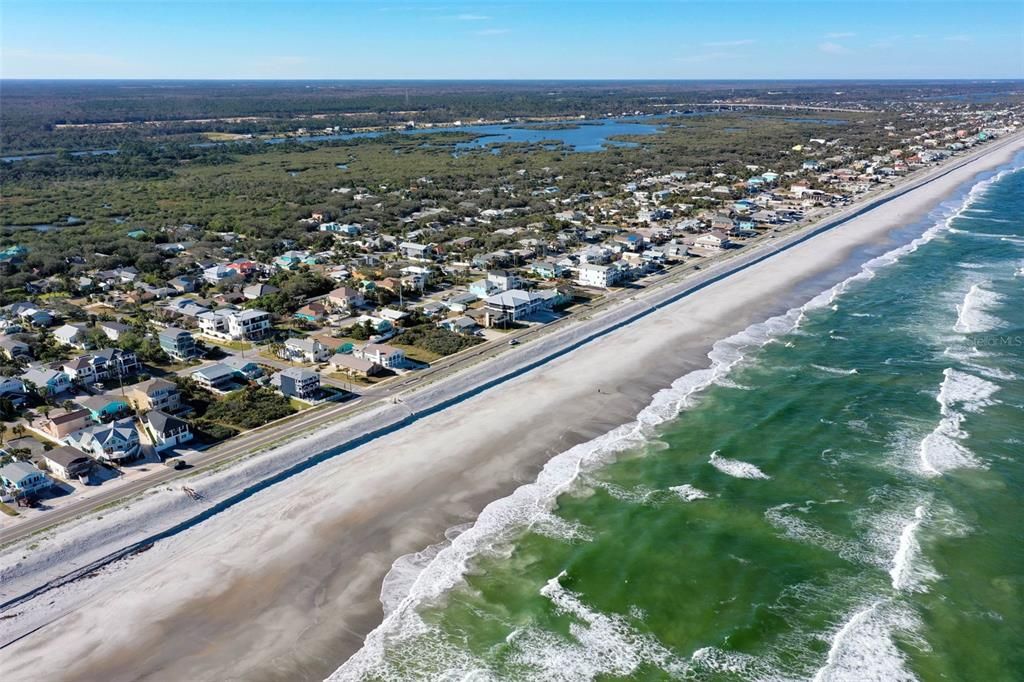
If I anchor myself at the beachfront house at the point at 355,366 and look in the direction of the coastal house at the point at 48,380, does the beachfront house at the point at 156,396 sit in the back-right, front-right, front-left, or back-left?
front-left

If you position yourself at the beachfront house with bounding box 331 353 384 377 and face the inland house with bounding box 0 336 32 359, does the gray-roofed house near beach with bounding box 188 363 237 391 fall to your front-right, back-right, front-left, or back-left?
front-left

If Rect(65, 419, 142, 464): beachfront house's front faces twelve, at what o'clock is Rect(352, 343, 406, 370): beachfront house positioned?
Rect(352, 343, 406, 370): beachfront house is roughly at 10 o'clock from Rect(65, 419, 142, 464): beachfront house.

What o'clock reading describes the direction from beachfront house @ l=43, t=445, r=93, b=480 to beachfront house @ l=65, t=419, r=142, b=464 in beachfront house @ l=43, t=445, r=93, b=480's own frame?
beachfront house @ l=65, t=419, r=142, b=464 is roughly at 10 o'clock from beachfront house @ l=43, t=445, r=93, b=480.

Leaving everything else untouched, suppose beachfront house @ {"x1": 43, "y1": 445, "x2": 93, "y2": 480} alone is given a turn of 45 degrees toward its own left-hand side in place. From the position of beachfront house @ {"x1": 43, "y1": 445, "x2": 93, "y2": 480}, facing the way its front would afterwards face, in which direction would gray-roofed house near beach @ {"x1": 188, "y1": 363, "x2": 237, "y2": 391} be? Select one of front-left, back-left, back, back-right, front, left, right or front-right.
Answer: front-left

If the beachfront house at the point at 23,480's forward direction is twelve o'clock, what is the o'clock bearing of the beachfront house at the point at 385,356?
the beachfront house at the point at 385,356 is roughly at 10 o'clock from the beachfront house at the point at 23,480.

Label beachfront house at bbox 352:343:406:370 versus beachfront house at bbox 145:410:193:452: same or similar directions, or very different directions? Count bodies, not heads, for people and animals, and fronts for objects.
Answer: same or similar directions

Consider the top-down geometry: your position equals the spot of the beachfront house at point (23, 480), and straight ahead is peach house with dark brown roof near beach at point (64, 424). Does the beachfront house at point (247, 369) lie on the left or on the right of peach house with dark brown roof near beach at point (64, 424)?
right

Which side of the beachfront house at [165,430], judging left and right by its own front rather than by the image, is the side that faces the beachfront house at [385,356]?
left

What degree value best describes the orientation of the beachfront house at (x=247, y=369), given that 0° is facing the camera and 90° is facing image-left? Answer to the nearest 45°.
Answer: approximately 315°

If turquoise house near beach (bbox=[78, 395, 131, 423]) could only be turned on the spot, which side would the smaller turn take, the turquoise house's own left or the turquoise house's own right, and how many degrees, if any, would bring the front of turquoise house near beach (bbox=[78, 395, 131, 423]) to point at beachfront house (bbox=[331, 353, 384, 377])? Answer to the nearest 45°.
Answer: approximately 45° to the turquoise house's own left

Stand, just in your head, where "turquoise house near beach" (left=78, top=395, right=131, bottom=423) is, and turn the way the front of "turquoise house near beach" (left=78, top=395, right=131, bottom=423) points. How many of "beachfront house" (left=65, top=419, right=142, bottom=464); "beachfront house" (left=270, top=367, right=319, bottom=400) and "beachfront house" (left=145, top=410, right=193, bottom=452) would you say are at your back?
0

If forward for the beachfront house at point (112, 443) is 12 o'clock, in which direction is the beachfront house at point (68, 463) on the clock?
the beachfront house at point (68, 463) is roughly at 4 o'clock from the beachfront house at point (112, 443).

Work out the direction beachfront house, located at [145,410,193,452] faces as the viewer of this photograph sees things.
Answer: facing the viewer and to the right of the viewer

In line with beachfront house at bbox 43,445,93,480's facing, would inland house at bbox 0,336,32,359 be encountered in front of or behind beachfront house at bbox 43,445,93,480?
behind

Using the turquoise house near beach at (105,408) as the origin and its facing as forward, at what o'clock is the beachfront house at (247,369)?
the beachfront house at (247,369) is roughly at 10 o'clock from the turquoise house near beach at (105,408).

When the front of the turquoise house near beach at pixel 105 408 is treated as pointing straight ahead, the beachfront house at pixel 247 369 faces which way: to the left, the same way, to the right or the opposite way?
the same way

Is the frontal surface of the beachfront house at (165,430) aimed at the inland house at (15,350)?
no

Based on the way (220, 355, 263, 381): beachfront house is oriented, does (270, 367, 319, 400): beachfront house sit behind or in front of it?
in front

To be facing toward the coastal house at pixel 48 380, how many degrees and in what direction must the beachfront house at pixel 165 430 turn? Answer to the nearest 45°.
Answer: approximately 180°

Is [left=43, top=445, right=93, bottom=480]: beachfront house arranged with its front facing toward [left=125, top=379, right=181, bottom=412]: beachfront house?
no

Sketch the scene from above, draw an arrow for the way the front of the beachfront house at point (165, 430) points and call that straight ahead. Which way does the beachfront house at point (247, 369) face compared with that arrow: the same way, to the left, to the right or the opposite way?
the same way
